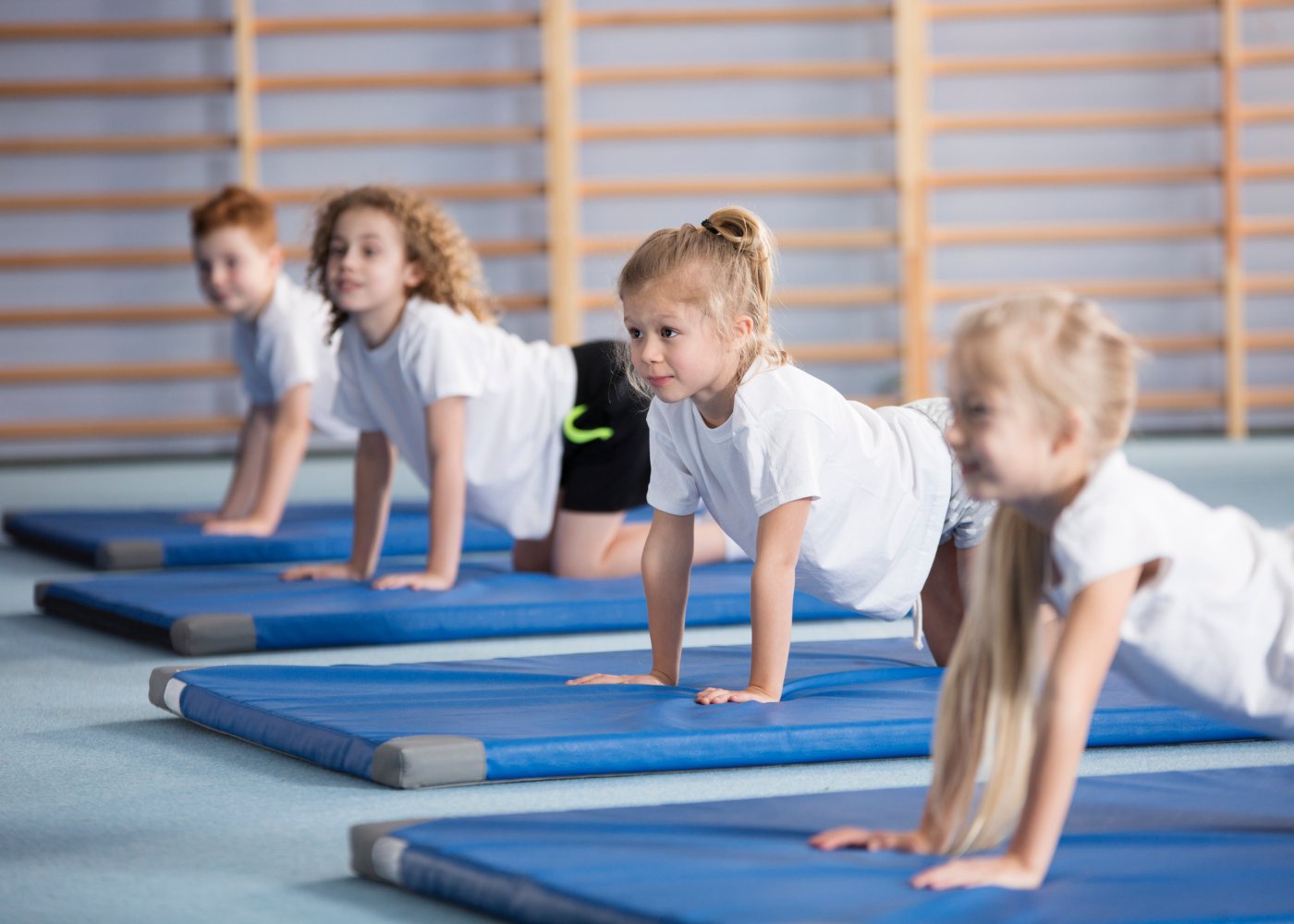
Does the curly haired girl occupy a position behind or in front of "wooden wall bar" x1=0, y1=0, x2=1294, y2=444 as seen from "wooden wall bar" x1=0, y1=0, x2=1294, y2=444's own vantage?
in front

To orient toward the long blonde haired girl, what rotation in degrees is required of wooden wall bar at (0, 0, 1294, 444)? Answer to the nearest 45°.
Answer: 0° — it already faces them

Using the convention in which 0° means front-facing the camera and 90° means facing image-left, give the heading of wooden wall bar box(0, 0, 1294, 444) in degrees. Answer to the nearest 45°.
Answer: approximately 0°

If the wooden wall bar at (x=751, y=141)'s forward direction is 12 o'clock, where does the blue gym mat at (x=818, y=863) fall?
The blue gym mat is roughly at 12 o'clock from the wooden wall bar.
